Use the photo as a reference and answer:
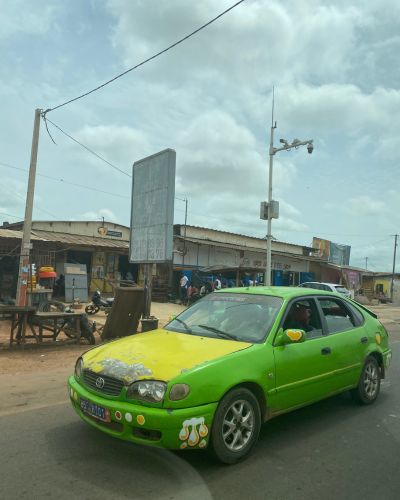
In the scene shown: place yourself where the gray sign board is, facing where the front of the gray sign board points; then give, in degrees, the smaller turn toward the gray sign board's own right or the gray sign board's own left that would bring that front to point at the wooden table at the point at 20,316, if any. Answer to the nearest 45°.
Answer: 0° — it already faces it

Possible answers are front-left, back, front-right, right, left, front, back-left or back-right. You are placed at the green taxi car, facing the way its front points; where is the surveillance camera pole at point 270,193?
back-right

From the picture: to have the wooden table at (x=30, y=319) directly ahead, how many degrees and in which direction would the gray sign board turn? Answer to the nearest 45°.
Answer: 0° — it already faces it

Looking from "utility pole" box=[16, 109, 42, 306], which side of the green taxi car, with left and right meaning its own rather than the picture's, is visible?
right

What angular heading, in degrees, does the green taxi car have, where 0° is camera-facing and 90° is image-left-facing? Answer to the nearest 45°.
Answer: approximately 45°

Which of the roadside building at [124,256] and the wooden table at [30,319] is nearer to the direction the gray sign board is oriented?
the wooden table

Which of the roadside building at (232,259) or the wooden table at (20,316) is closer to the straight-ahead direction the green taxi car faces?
the wooden table

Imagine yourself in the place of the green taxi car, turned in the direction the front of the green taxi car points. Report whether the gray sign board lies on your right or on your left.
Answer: on your right

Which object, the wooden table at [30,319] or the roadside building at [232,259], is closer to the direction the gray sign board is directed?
the wooden table

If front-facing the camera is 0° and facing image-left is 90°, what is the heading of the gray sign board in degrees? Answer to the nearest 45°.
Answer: approximately 45°

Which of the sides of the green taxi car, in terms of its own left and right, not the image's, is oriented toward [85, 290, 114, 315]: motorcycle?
right
